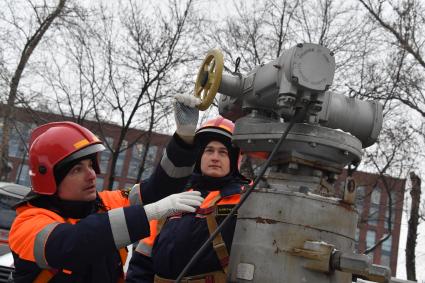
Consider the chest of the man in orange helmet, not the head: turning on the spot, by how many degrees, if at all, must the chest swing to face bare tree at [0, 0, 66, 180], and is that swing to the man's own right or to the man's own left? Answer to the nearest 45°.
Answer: approximately 180°

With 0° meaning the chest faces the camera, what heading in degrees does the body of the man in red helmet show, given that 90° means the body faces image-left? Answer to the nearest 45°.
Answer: approximately 315°

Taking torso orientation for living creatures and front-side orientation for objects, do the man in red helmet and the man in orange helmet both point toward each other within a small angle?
no

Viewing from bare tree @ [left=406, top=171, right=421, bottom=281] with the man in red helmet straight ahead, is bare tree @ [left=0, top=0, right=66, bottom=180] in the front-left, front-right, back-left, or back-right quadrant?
front-right

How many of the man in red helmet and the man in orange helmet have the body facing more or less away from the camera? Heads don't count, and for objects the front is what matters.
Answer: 0

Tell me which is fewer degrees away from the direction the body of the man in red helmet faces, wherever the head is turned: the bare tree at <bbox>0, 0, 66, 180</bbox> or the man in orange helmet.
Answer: the man in orange helmet

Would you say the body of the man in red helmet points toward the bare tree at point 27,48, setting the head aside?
no

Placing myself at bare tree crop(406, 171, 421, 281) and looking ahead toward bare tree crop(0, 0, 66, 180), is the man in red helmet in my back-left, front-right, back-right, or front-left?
front-left

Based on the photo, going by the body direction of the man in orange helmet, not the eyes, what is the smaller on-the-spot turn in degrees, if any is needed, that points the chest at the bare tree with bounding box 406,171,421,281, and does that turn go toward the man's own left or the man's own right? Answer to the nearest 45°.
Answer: approximately 90° to the man's own left

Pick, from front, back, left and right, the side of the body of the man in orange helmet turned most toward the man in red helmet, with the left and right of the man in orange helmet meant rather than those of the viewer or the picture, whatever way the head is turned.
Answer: right

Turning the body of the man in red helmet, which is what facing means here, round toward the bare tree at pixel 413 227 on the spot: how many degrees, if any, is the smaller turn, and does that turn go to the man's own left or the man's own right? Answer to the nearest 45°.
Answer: approximately 90° to the man's own left
